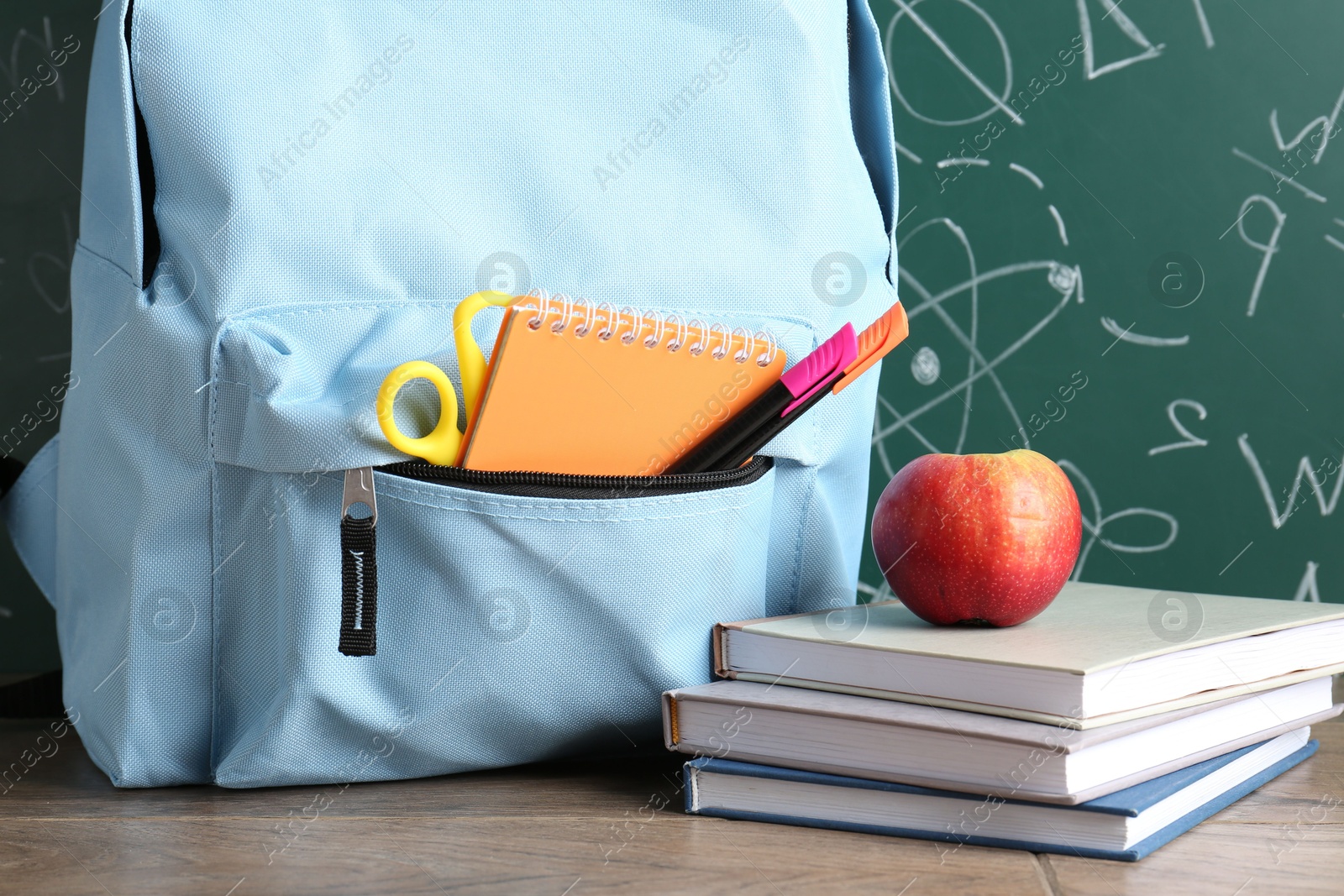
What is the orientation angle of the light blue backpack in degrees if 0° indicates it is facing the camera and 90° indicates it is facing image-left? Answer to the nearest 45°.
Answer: approximately 0°
